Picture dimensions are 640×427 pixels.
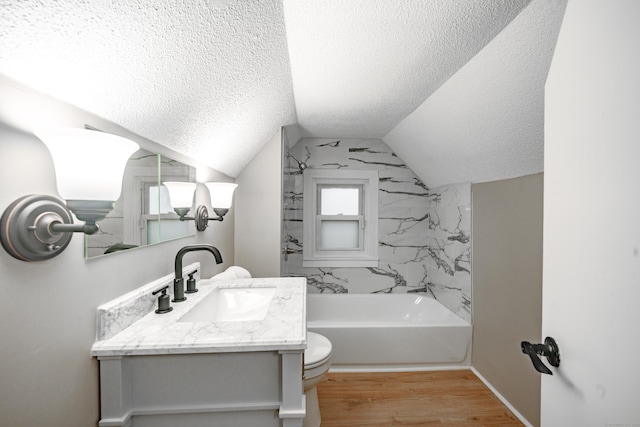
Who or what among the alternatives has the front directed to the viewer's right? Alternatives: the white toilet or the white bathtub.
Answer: the white toilet

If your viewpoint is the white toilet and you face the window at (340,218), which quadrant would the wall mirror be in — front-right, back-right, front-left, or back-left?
back-left

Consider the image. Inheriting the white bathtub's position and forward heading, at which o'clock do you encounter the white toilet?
The white toilet is roughly at 1 o'clock from the white bathtub.

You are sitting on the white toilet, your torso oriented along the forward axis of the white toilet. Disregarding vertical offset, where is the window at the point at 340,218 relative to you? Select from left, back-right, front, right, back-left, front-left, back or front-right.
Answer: left

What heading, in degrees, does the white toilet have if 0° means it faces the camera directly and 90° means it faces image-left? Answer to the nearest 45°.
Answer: approximately 270°

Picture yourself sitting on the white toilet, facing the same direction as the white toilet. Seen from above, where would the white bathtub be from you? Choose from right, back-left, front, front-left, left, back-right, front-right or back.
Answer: front-left

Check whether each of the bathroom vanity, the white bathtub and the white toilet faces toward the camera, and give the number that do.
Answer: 1

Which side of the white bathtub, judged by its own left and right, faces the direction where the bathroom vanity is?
front

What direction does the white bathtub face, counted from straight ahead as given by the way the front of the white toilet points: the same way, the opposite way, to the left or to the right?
to the right

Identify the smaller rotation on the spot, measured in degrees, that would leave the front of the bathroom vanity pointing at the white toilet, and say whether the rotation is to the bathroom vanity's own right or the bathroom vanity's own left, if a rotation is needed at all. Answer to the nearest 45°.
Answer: approximately 45° to the bathroom vanity's own left

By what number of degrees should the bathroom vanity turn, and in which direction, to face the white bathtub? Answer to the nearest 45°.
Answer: approximately 45° to its left

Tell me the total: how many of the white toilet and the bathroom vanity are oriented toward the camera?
0

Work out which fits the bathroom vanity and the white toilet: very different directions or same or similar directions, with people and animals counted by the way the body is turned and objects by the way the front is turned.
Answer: same or similar directions

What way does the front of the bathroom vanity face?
to the viewer's right

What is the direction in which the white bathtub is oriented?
toward the camera
